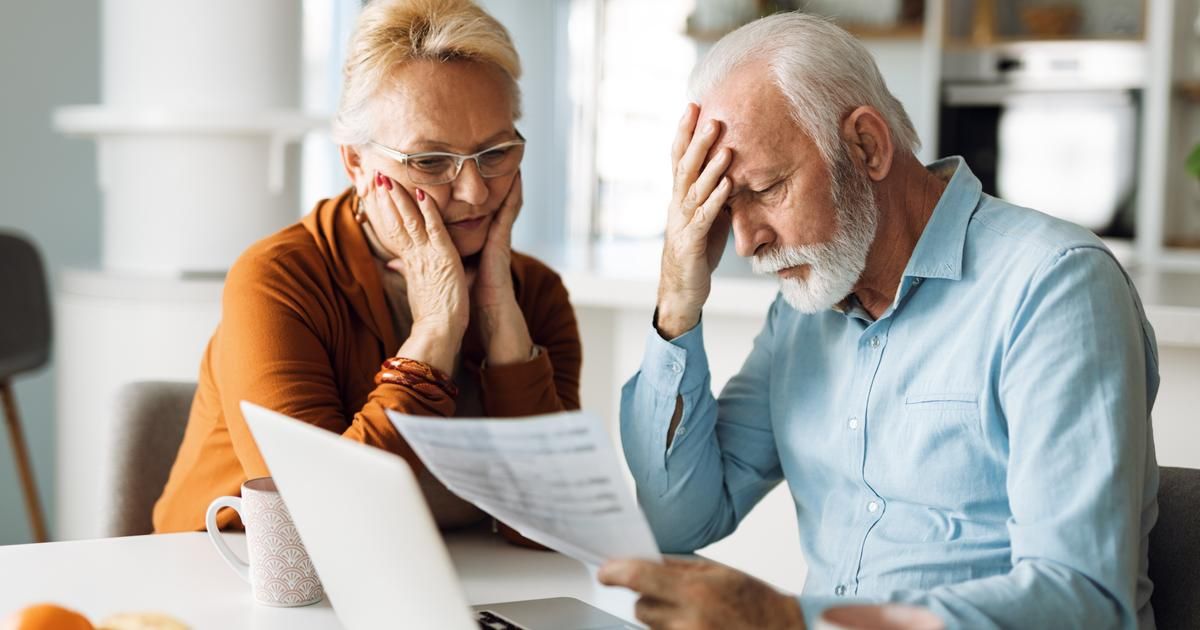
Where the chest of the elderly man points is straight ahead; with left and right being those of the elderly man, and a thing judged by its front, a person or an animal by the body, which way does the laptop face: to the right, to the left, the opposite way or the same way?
the opposite way

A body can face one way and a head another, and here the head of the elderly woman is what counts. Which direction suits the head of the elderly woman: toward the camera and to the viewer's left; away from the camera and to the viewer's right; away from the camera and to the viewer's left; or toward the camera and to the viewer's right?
toward the camera and to the viewer's right

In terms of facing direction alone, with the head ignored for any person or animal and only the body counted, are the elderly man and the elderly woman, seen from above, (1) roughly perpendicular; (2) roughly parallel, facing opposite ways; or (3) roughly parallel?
roughly perpendicular

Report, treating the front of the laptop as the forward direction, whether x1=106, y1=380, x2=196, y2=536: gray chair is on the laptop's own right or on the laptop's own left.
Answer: on the laptop's own left

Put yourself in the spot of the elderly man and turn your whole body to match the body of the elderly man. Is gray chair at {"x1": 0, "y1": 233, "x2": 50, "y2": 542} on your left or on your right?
on your right

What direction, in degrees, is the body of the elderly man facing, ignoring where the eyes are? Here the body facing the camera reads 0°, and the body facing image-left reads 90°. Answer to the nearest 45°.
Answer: approximately 45°

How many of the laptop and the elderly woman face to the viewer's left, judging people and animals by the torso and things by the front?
0

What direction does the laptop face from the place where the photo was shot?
facing away from the viewer and to the right of the viewer

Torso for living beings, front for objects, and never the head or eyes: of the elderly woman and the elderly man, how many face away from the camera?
0
